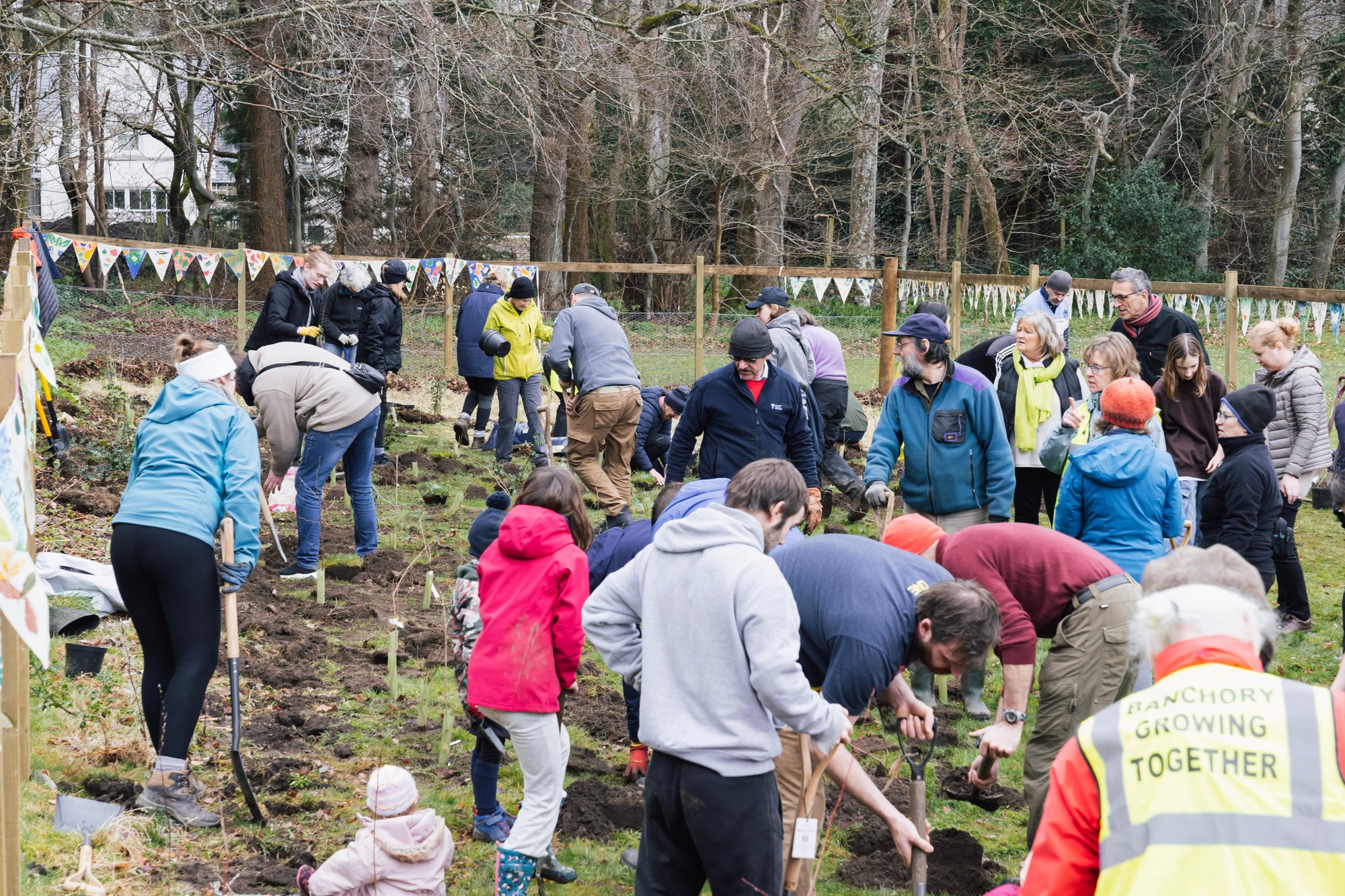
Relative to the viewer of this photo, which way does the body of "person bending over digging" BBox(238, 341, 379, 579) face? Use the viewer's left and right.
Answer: facing to the left of the viewer

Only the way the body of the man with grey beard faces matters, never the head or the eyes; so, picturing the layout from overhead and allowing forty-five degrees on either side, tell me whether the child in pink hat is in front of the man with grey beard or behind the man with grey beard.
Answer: in front

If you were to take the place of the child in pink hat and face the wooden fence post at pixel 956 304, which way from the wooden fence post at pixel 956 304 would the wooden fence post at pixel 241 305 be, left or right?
left

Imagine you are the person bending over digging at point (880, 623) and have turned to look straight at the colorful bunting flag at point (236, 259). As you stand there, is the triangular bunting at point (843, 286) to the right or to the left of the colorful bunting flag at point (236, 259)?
right

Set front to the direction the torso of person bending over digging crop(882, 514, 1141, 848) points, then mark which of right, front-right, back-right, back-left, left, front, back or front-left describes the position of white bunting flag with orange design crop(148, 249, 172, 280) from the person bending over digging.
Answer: front-right

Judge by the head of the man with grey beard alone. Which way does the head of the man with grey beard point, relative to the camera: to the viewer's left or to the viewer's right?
to the viewer's left

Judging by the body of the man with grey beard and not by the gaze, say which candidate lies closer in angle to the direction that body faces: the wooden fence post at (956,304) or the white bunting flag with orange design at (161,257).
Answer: the white bunting flag with orange design

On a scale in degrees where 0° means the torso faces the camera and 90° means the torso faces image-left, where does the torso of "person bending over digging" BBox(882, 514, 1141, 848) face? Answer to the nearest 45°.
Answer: approximately 90°

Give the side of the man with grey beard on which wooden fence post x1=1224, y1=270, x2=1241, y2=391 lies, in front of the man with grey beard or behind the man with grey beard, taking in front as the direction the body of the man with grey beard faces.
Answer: behind

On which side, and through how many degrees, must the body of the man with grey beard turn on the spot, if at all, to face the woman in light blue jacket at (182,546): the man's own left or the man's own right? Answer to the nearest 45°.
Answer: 0° — they already face them

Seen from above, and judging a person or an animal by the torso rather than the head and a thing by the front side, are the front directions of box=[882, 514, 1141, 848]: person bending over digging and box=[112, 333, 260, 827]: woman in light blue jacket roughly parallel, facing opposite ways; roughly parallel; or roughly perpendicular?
roughly perpendicular

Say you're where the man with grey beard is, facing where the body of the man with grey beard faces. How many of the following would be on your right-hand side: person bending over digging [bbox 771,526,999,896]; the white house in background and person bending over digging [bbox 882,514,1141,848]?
1

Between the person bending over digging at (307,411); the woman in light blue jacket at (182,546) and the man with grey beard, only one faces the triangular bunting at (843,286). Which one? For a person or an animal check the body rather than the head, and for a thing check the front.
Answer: the woman in light blue jacket

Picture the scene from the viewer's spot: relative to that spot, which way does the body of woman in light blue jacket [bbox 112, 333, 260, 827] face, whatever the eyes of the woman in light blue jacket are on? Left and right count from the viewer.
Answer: facing away from the viewer and to the right of the viewer

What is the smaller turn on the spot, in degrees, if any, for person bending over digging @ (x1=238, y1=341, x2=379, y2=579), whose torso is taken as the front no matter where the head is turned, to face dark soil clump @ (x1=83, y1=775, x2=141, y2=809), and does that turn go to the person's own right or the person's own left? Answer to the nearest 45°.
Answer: approximately 90° to the person's own left
